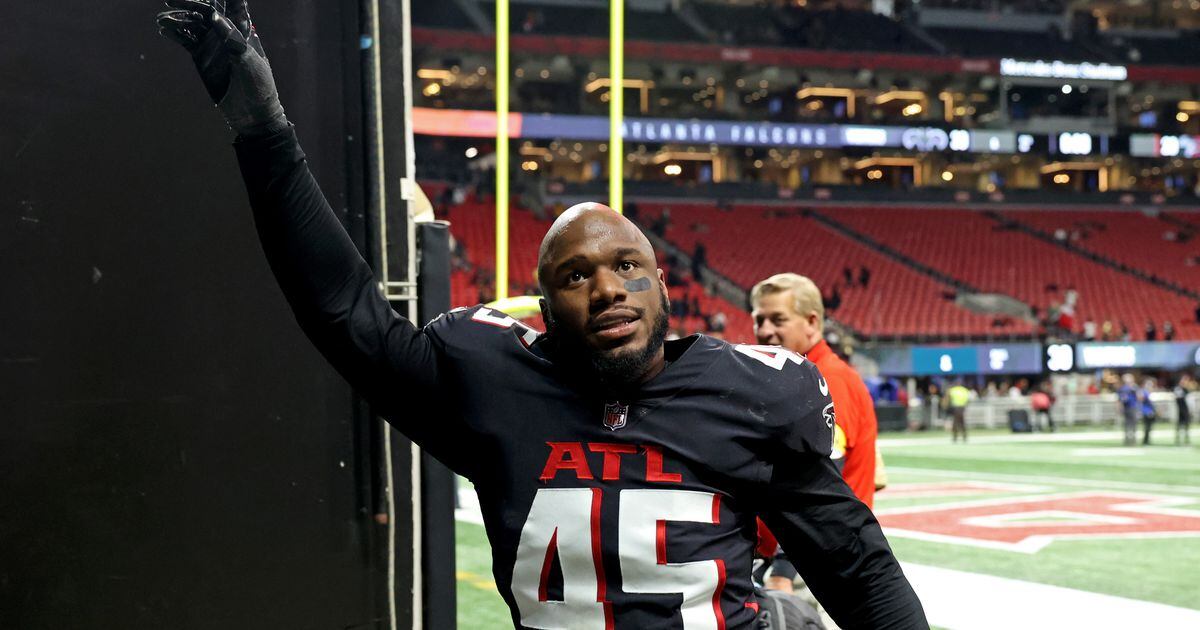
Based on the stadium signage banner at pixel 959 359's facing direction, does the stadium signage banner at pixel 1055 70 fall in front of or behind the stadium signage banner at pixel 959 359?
behind

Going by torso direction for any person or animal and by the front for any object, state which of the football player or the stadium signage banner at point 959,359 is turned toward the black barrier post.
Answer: the stadium signage banner

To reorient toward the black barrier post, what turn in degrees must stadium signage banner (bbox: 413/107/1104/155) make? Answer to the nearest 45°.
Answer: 0° — it already faces it

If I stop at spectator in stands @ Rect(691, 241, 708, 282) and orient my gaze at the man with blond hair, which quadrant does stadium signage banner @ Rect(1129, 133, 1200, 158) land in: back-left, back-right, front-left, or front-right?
back-left

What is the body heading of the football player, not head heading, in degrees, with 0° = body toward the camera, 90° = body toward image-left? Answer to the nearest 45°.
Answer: approximately 0°

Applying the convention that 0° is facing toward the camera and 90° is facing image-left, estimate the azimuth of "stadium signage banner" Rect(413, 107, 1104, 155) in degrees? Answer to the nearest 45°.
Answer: approximately 0°

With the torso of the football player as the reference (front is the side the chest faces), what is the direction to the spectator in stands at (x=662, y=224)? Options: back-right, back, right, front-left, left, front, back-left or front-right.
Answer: back

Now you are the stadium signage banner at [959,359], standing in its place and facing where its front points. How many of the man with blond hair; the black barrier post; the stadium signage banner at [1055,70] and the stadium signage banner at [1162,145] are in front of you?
2

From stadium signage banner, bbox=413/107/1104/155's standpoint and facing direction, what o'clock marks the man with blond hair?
The man with blond hair is roughly at 12 o'clock from the stadium signage banner.
